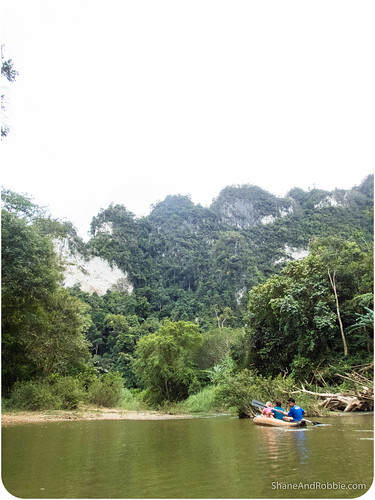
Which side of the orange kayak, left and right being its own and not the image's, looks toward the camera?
left

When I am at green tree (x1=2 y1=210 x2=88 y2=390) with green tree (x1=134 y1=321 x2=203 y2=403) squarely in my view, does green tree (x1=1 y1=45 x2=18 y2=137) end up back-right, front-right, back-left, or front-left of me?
back-right

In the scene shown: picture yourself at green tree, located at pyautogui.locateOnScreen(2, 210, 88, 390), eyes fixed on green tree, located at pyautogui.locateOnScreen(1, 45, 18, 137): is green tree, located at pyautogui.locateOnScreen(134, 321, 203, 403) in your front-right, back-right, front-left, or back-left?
back-left

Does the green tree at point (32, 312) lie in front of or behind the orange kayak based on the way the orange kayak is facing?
in front

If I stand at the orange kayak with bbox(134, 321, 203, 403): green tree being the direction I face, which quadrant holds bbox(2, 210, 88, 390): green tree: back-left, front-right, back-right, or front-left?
front-left

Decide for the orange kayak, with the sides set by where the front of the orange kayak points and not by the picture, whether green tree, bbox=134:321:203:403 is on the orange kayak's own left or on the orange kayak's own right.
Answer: on the orange kayak's own right
